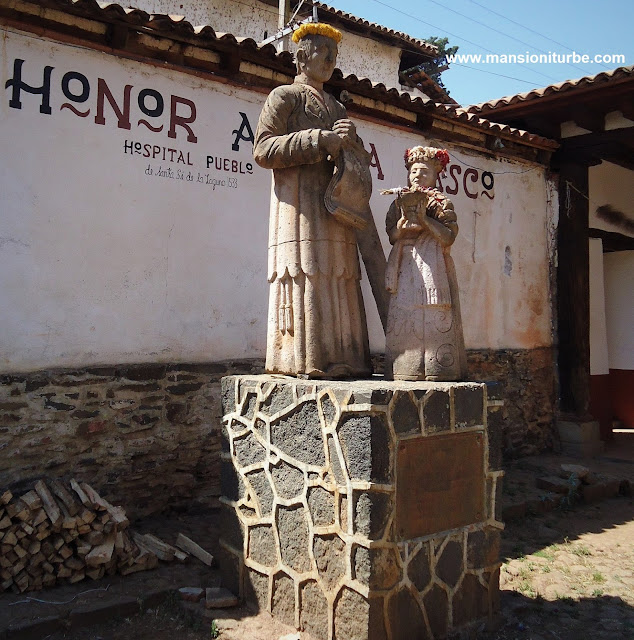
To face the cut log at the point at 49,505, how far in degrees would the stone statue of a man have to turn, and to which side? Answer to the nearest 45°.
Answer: approximately 135° to its right

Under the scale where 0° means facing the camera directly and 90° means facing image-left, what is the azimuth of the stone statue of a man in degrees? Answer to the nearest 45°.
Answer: approximately 315°
